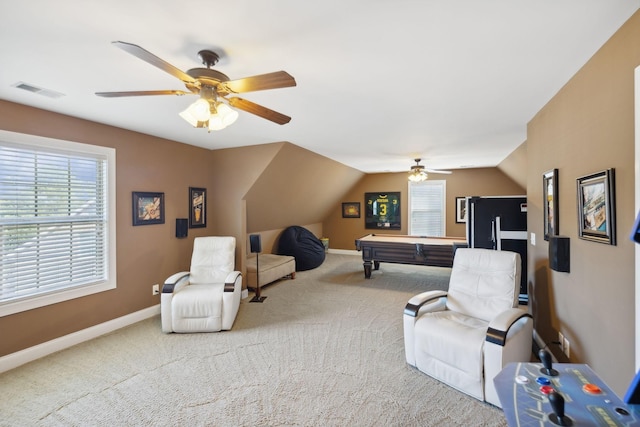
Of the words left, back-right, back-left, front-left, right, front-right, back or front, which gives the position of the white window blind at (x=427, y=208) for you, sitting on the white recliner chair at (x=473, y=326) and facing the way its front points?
back-right

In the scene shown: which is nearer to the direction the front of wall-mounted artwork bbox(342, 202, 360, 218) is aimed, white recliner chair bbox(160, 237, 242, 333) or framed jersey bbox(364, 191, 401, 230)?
the white recliner chair

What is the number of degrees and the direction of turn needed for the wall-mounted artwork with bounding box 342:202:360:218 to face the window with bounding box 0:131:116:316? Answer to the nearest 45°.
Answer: approximately 45° to its right

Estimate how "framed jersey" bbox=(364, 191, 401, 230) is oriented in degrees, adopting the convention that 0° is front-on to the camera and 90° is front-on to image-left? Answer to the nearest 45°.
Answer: approximately 0°

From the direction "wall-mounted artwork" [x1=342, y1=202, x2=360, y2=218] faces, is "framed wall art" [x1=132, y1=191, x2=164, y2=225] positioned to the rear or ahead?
ahead

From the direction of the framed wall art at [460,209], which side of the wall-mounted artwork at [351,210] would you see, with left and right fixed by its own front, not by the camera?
left

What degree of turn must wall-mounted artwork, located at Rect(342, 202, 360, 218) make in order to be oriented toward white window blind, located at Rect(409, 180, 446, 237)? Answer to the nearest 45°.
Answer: approximately 90° to its left

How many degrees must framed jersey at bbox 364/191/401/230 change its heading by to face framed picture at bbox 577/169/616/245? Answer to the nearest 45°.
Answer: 0° — it already faces it

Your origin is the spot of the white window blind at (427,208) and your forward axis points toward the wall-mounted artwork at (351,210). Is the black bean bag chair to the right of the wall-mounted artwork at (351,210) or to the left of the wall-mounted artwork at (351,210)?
left

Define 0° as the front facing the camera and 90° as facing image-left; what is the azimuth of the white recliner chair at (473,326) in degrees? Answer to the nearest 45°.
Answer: approximately 45°

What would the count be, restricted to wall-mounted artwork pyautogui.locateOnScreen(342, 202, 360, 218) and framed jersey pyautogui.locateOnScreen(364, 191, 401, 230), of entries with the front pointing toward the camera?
2

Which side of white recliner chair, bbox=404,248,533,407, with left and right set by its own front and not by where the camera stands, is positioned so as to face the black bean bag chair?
right

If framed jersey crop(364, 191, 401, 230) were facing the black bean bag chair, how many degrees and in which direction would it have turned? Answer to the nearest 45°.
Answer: approximately 45° to its right
